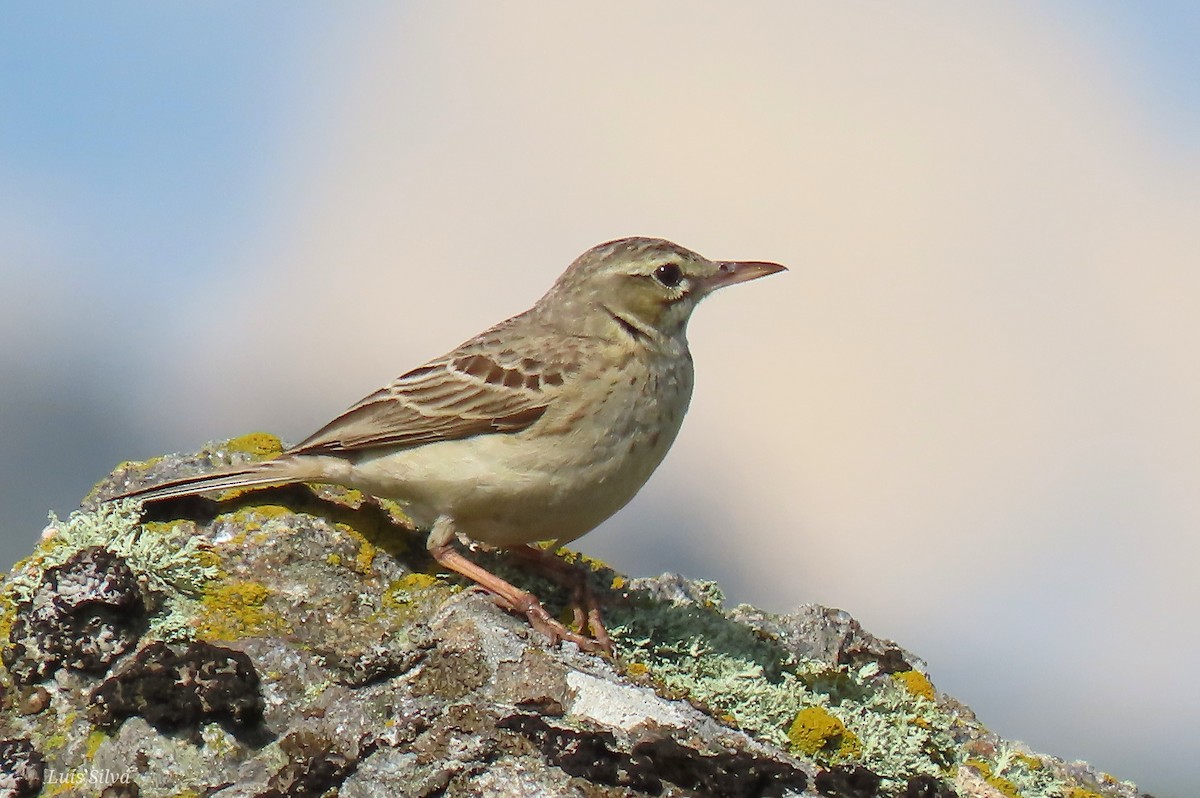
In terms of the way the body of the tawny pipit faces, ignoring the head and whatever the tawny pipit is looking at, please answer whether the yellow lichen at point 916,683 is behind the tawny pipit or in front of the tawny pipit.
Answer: in front

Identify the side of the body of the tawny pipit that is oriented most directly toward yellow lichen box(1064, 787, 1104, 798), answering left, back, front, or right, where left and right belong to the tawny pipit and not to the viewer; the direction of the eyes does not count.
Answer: front

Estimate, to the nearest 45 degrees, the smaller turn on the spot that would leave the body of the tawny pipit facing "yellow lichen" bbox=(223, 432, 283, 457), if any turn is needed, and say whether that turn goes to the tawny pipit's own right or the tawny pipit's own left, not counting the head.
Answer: approximately 135° to the tawny pipit's own left

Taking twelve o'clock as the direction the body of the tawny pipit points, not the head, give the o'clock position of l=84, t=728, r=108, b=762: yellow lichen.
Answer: The yellow lichen is roughly at 4 o'clock from the tawny pipit.

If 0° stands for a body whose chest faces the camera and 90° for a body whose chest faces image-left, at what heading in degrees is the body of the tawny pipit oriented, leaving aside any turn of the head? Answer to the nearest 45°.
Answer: approximately 270°
